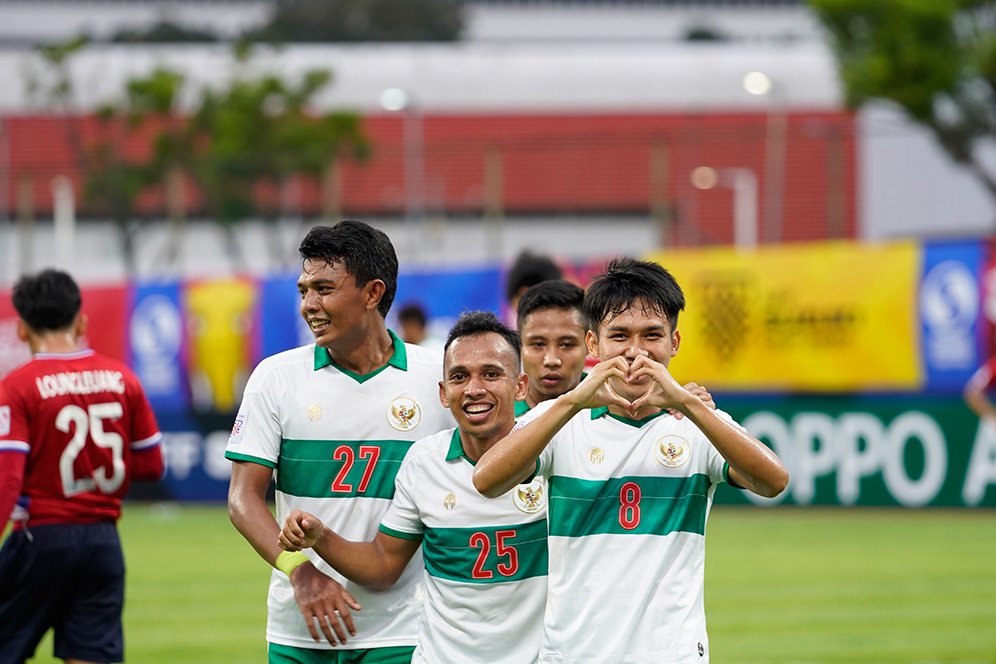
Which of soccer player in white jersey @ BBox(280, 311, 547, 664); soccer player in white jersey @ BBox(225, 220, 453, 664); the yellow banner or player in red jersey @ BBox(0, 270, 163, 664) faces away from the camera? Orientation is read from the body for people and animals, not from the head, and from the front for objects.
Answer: the player in red jersey

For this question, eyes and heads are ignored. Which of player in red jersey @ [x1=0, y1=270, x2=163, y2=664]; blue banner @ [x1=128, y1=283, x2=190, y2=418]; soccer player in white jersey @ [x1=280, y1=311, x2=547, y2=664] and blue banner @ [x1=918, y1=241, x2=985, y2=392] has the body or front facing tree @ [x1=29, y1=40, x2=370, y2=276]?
the player in red jersey

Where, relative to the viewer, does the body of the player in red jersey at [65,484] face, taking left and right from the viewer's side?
facing away from the viewer

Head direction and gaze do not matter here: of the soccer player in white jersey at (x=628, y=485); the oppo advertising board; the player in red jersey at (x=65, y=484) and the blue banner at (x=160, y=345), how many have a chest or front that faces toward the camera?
3

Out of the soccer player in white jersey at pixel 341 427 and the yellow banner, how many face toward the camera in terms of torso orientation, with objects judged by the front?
2

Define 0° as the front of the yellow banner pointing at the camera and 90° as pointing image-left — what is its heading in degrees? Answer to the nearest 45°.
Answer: approximately 0°

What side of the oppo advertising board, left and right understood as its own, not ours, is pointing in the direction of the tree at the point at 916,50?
back

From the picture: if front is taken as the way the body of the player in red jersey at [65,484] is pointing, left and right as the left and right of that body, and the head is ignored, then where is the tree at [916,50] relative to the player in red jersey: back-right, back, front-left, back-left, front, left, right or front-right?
front-right

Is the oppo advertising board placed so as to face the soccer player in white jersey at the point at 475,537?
yes

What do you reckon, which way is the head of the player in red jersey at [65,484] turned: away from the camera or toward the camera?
away from the camera

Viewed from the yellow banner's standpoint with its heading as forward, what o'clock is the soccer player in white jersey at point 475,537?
The soccer player in white jersey is roughly at 12 o'clock from the yellow banner.
